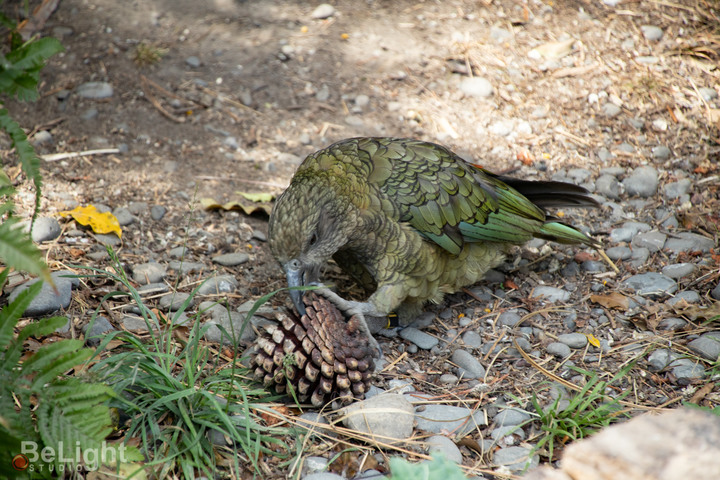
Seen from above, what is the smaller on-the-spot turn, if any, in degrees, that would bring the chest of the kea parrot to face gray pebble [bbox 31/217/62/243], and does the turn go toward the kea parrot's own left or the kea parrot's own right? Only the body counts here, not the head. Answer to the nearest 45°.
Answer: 0° — it already faces it

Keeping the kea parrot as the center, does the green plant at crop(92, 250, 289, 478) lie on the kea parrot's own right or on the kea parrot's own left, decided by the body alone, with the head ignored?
on the kea parrot's own left

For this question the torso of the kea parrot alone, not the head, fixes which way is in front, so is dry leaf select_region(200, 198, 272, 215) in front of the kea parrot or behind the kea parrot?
in front

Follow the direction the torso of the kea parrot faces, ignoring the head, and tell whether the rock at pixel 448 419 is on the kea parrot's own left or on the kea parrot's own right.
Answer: on the kea parrot's own left

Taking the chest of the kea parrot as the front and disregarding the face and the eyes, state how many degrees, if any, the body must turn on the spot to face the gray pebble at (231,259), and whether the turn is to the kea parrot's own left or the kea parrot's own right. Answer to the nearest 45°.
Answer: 0° — it already faces it

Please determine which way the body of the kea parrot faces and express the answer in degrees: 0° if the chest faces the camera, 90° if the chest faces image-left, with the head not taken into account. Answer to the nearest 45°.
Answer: approximately 90°

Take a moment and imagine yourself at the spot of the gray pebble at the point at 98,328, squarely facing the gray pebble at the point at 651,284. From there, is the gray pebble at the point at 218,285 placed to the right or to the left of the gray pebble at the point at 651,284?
left

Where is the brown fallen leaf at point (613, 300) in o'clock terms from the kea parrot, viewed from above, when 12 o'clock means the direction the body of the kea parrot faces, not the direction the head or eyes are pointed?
The brown fallen leaf is roughly at 6 o'clock from the kea parrot.

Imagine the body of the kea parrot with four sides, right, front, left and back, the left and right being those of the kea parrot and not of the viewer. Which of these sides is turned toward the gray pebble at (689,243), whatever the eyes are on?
back

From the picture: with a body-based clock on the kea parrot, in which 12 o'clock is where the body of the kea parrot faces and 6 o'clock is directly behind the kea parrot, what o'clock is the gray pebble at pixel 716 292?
The gray pebble is roughly at 6 o'clock from the kea parrot.

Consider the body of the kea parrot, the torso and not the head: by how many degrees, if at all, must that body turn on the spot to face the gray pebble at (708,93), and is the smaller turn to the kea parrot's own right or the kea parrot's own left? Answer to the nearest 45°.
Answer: approximately 135° to the kea parrot's own right

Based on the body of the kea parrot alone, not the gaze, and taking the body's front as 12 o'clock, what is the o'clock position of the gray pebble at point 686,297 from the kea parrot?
The gray pebble is roughly at 6 o'clock from the kea parrot.

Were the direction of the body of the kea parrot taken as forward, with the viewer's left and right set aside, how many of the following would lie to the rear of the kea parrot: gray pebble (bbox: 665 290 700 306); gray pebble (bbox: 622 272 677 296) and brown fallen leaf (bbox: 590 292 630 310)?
3
